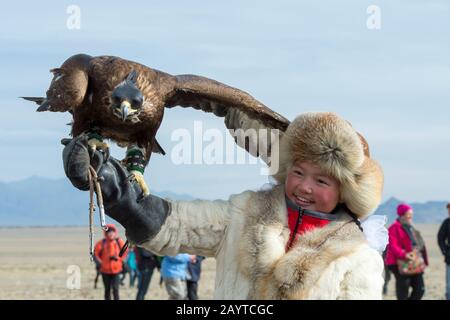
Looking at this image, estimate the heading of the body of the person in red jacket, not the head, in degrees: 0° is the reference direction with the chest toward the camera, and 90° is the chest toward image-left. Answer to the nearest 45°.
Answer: approximately 0°

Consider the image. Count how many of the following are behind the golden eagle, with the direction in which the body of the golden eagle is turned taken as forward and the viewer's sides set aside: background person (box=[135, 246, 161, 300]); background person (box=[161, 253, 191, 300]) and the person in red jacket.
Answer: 3

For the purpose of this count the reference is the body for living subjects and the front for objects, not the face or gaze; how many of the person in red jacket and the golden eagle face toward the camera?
2

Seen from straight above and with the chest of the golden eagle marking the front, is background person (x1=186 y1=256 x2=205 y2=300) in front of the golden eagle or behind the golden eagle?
behind

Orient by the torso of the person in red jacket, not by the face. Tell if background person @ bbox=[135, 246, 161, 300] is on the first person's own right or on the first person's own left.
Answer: on the first person's own left

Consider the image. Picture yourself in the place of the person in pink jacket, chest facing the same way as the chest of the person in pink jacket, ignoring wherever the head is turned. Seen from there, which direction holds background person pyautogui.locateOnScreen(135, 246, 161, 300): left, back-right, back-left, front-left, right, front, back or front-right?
back-right

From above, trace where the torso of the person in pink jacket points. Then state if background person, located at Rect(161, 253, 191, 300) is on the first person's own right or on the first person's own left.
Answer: on the first person's own right
